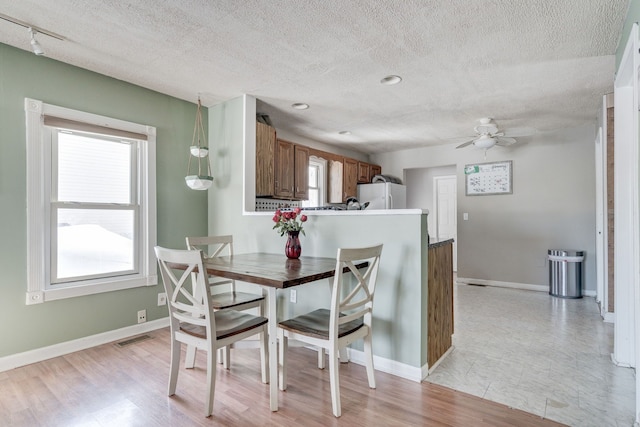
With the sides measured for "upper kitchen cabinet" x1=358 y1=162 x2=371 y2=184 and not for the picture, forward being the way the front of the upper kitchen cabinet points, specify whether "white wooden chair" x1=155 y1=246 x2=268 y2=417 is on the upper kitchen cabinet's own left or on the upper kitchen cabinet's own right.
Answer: on the upper kitchen cabinet's own right

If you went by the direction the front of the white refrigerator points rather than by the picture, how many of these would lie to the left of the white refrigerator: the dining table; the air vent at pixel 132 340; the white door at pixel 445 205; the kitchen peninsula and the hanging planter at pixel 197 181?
1

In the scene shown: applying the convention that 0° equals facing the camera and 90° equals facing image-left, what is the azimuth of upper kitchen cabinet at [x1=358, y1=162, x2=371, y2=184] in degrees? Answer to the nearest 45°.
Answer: approximately 315°

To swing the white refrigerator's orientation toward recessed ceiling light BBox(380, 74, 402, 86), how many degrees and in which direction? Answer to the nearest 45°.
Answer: approximately 45° to its right

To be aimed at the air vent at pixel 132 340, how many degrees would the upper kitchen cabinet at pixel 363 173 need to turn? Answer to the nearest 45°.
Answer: approximately 90° to its right

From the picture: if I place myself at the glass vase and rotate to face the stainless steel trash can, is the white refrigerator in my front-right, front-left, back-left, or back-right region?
front-left

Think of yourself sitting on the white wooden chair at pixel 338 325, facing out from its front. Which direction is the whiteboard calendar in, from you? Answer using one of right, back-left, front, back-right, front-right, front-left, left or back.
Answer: right

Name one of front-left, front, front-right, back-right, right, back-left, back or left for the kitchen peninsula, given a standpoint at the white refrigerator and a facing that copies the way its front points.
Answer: front-right

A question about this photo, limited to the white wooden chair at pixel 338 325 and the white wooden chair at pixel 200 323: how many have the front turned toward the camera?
0

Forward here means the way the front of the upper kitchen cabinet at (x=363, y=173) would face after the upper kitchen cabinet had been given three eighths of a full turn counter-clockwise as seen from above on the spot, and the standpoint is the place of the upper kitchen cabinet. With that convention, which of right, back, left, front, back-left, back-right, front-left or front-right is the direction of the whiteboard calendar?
right

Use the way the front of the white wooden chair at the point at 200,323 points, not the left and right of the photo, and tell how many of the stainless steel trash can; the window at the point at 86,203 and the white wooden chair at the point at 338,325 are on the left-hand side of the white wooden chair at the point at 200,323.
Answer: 1

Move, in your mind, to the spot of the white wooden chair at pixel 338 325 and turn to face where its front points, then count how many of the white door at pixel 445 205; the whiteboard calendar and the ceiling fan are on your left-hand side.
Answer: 0

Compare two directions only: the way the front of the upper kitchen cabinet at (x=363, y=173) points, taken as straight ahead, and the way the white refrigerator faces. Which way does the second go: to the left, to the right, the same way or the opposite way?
the same way

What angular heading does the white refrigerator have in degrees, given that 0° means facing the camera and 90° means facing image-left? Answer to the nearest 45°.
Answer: approximately 315°

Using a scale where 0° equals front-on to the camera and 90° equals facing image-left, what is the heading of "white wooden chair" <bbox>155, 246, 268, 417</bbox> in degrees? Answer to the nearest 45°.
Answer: approximately 225°

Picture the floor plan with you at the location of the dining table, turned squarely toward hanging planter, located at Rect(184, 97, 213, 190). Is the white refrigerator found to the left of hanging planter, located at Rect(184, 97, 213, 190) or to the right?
right

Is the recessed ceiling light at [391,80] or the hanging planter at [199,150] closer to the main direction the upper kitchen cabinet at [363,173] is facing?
the recessed ceiling light

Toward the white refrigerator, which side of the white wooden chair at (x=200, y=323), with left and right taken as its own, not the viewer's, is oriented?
front

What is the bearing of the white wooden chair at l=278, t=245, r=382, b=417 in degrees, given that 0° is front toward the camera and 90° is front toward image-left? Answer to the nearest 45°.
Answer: approximately 135°
